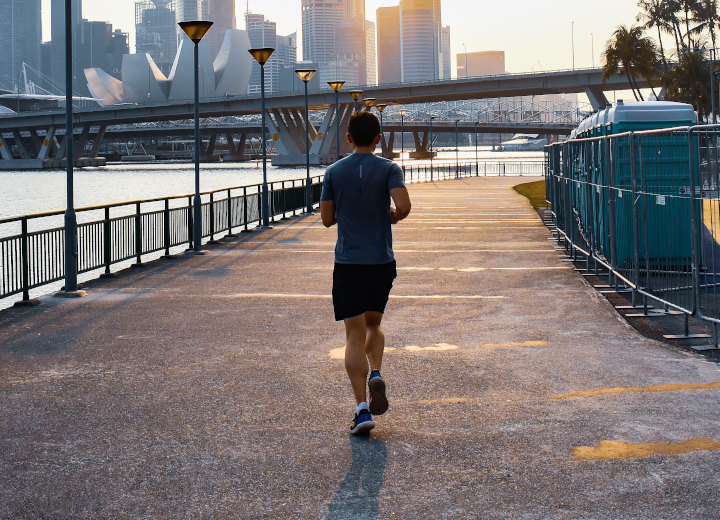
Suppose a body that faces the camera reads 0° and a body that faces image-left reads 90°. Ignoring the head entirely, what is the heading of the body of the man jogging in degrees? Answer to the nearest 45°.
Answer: approximately 180°

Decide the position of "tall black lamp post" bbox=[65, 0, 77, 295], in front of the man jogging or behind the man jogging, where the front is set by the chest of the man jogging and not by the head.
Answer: in front

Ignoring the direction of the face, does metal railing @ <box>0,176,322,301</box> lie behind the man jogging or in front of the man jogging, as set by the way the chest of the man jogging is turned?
in front

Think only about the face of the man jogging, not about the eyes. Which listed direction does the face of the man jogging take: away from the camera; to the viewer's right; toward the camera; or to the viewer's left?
away from the camera
